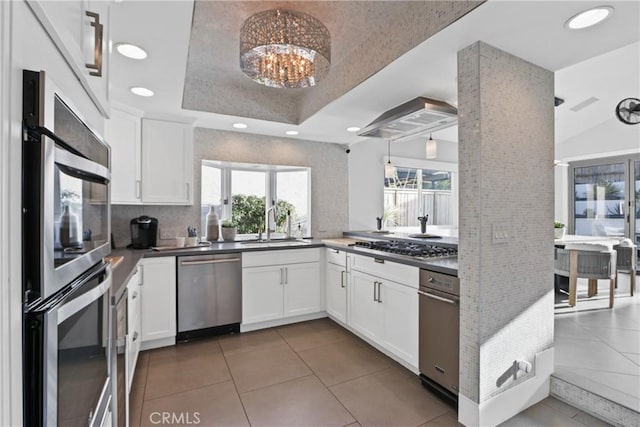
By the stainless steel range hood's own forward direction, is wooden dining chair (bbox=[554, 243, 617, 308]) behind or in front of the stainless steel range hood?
behind

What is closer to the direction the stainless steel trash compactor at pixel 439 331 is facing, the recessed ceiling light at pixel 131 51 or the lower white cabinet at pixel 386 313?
the recessed ceiling light

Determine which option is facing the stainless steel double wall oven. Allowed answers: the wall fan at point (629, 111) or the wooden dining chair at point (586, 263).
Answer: the wall fan

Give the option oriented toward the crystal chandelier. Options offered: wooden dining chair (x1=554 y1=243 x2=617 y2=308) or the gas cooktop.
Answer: the gas cooktop

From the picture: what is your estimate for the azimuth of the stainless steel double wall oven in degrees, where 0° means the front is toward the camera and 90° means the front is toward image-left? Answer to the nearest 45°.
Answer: approximately 270°

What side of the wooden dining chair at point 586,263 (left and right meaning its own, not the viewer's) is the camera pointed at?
back

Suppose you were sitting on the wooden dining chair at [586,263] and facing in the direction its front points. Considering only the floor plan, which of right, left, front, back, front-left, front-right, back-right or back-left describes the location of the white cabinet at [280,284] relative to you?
back-left

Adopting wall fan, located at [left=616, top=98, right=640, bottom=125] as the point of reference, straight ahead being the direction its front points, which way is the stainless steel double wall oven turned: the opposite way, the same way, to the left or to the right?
the opposite way

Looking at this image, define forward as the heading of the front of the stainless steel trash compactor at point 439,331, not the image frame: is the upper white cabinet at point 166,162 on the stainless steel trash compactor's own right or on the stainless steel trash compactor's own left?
on the stainless steel trash compactor's own right

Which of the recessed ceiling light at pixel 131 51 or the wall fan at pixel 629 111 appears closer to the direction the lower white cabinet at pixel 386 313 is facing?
the recessed ceiling light

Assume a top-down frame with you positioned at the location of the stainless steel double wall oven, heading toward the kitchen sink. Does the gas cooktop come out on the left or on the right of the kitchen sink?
right

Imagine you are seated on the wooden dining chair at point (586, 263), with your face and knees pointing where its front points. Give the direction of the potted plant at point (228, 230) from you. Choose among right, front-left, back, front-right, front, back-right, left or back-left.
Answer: back-left

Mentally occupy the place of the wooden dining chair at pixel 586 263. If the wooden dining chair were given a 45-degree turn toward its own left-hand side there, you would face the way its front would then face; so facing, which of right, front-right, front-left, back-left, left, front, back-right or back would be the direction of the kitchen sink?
left

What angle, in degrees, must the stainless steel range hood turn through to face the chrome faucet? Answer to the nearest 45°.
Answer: approximately 90° to its right
